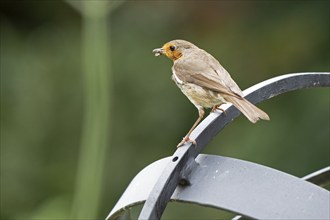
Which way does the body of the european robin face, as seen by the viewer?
to the viewer's left

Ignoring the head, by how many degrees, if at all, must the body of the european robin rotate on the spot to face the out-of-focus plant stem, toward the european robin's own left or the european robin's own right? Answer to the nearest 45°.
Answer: approximately 45° to the european robin's own right
